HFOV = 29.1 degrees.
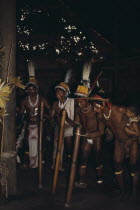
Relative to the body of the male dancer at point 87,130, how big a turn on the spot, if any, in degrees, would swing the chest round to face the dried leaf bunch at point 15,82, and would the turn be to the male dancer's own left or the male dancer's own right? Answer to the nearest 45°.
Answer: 0° — they already face it

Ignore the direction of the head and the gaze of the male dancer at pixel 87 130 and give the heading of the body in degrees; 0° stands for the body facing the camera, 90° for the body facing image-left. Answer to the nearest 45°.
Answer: approximately 45°

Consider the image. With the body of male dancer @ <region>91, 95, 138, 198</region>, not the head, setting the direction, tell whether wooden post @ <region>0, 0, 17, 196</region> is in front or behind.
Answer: in front

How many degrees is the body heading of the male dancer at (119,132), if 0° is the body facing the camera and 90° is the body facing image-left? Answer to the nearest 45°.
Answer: approximately 45°

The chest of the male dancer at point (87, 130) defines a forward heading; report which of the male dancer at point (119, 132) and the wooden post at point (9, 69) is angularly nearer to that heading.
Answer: the wooden post

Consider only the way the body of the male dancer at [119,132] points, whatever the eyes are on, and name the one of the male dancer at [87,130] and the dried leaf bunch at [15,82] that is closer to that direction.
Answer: the dried leaf bunch

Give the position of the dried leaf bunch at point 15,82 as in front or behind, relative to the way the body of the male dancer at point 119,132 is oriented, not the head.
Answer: in front

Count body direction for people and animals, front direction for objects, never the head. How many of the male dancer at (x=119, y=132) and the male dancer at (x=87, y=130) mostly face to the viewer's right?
0

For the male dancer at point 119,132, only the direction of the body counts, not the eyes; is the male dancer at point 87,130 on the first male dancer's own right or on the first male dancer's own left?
on the first male dancer's own right

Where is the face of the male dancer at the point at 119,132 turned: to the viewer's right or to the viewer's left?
to the viewer's left

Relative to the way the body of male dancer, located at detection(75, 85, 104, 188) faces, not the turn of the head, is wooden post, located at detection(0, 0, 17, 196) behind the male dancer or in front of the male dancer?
in front
